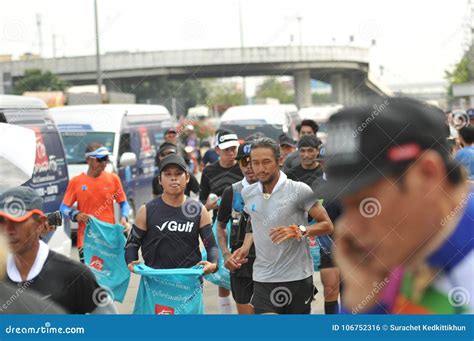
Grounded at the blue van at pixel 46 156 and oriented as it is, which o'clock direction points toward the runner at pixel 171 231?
The runner is roughly at 10 o'clock from the blue van.

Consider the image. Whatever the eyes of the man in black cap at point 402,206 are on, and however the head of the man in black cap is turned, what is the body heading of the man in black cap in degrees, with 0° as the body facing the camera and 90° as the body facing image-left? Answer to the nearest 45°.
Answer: approximately 45°

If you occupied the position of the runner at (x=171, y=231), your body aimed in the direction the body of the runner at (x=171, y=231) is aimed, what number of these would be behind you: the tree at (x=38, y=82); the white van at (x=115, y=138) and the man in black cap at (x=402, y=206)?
2

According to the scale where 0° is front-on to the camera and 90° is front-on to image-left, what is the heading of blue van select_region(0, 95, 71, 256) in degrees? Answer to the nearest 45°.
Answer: approximately 45°

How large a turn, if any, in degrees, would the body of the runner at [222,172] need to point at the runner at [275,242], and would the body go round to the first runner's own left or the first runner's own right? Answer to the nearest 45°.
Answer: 0° — they already face them

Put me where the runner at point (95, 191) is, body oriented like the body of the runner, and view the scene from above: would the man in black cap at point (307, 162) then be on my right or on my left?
on my left

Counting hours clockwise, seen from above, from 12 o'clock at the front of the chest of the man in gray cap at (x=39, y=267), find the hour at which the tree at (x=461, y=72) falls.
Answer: The tree is roughly at 7 o'clock from the man in gray cap.
